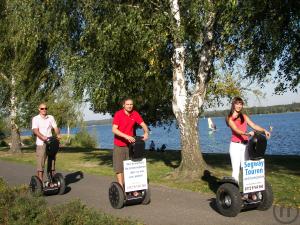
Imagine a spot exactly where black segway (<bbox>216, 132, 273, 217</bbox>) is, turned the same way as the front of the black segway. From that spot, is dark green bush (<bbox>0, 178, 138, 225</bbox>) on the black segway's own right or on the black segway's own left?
on the black segway's own right

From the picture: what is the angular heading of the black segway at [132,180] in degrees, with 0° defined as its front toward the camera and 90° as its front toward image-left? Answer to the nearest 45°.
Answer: approximately 315°

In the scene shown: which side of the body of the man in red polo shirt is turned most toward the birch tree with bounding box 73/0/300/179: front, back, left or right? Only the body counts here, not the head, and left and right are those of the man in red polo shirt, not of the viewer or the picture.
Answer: left
